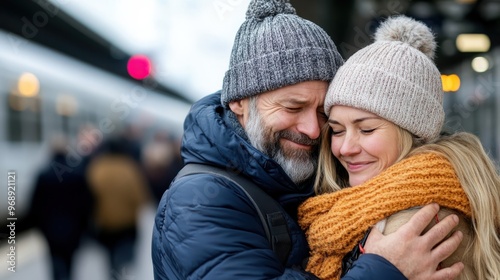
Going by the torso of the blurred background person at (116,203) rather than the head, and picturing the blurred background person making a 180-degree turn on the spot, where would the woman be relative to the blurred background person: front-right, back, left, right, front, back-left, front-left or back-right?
front

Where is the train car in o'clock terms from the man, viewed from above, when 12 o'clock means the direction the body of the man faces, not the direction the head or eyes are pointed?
The train car is roughly at 8 o'clock from the man.

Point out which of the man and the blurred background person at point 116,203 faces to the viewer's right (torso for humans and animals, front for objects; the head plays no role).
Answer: the man

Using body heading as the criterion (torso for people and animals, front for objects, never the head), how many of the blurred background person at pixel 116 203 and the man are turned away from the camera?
1

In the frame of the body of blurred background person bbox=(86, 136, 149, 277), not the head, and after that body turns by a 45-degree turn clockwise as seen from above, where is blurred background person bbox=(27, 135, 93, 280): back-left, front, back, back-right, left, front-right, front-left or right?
back

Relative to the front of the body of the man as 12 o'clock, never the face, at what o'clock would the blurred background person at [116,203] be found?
The blurred background person is roughly at 8 o'clock from the man.

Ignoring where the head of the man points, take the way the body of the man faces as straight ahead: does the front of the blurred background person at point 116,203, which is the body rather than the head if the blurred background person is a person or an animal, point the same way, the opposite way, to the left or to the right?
to the left

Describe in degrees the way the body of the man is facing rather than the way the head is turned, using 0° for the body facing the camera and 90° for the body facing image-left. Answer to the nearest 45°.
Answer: approximately 270°

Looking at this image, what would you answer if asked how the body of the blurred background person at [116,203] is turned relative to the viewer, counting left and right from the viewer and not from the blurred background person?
facing away from the viewer

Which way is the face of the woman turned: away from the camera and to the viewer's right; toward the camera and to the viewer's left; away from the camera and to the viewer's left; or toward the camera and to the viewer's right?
toward the camera and to the viewer's left

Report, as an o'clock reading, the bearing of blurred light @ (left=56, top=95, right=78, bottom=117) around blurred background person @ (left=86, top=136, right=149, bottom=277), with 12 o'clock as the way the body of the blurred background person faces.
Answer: The blurred light is roughly at 11 o'clock from the blurred background person.

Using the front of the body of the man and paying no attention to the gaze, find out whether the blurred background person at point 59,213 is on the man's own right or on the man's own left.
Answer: on the man's own left

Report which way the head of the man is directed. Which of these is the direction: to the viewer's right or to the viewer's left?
to the viewer's right
